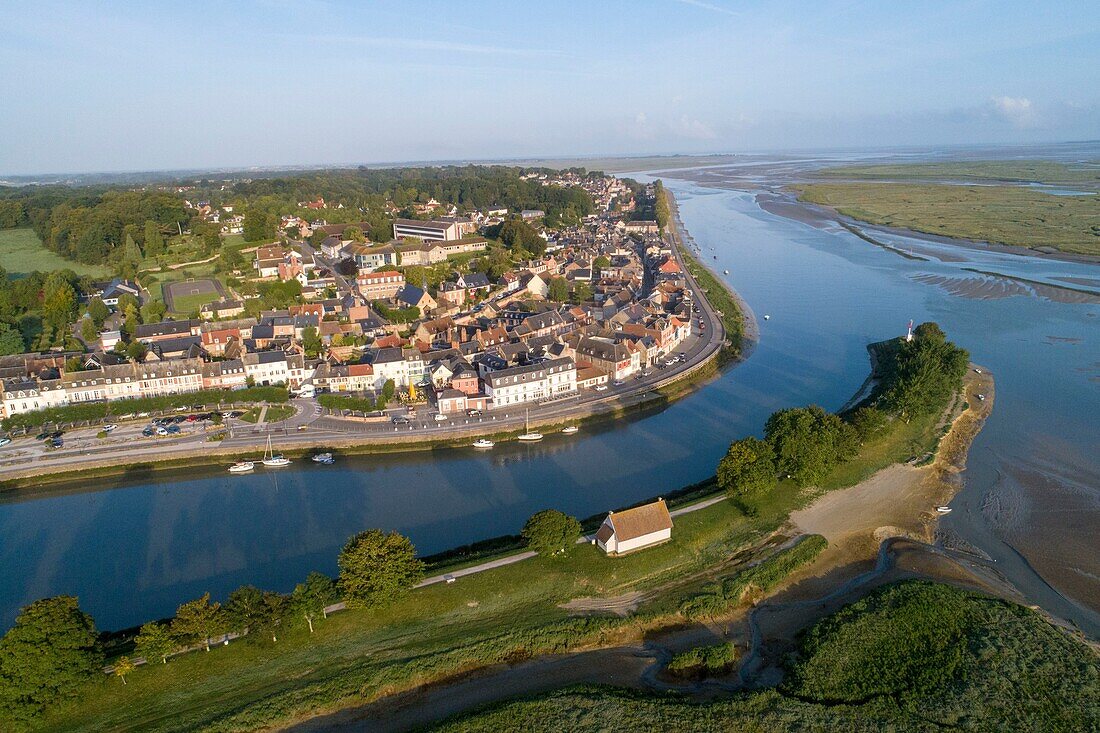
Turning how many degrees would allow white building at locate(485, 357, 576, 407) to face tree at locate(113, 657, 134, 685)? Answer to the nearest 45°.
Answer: approximately 45° to its right

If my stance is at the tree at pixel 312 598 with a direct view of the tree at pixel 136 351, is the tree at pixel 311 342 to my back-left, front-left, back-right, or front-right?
front-right

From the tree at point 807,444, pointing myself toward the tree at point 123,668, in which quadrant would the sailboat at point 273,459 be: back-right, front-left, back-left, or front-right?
front-right

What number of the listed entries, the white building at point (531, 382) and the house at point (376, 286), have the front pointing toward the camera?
2

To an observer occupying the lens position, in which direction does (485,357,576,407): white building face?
facing the viewer

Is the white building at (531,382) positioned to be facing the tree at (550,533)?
yes

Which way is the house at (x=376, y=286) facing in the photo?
toward the camera

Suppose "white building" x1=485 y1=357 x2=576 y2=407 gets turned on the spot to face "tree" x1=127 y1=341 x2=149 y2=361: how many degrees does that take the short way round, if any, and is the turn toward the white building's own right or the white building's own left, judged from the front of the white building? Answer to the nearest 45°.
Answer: approximately 90° to the white building's own right

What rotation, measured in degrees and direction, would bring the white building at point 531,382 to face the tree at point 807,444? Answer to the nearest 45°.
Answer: approximately 45° to its left

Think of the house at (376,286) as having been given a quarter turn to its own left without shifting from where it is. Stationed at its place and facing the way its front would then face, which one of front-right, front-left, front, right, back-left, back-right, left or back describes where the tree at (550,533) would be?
right

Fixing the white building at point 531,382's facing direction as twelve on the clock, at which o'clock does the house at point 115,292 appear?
The house is roughly at 4 o'clock from the white building.

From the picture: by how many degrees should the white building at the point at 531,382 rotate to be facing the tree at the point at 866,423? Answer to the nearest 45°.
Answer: approximately 45° to its left

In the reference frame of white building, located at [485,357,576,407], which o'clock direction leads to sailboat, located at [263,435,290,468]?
The sailboat is roughly at 2 o'clock from the white building.

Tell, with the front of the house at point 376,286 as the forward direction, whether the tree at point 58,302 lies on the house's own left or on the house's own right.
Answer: on the house's own right

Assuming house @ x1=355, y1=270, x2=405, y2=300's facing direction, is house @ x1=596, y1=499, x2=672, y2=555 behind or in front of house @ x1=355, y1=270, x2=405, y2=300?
in front
